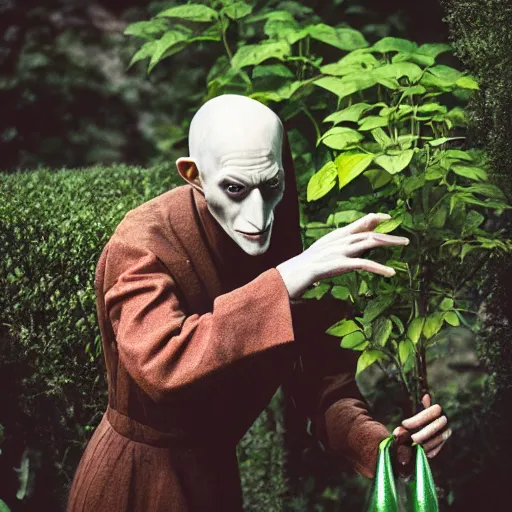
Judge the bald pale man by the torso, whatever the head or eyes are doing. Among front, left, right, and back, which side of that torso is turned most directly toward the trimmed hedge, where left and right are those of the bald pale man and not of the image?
back

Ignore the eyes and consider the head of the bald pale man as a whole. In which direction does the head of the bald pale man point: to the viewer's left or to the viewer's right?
to the viewer's right

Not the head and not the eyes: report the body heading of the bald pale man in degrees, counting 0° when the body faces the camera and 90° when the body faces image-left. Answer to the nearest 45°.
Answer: approximately 315°
